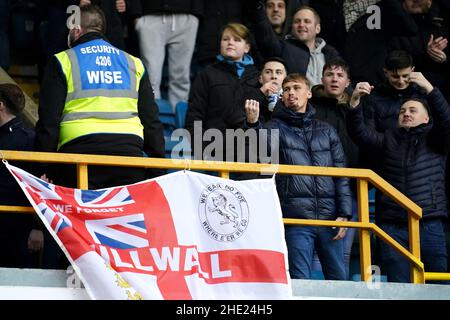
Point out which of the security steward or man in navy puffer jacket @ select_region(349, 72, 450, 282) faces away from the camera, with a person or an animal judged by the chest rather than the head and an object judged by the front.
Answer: the security steward

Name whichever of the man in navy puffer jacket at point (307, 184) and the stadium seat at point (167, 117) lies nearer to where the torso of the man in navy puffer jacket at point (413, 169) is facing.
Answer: the man in navy puffer jacket

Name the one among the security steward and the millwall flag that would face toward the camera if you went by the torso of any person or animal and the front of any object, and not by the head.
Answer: the millwall flag

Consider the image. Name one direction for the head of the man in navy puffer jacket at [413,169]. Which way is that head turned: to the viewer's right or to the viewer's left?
to the viewer's left

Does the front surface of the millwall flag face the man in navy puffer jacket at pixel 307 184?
no

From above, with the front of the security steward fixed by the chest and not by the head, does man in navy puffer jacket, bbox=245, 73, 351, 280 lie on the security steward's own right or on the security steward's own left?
on the security steward's own right

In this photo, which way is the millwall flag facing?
toward the camera

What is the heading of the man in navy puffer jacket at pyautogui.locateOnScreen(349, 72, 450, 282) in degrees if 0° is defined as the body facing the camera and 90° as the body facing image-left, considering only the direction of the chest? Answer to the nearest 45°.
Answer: approximately 45°

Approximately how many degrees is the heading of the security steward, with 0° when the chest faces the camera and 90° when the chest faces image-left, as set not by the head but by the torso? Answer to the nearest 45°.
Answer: approximately 180°

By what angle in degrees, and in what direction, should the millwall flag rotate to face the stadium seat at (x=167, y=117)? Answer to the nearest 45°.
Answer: approximately 180°

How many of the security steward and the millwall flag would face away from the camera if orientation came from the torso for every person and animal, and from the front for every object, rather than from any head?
1
